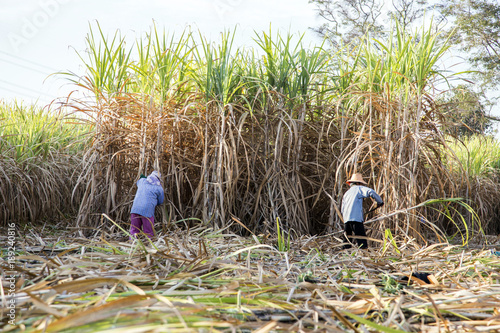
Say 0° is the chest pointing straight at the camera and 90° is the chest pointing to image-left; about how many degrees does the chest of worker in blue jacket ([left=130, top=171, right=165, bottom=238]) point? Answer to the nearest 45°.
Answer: approximately 225°

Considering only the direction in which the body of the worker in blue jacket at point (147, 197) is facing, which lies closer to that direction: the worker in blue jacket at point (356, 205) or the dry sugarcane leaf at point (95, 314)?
the worker in blue jacket

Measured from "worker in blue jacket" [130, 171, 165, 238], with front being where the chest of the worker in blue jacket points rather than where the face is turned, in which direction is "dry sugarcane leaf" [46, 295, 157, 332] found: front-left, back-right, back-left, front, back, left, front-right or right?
back-right

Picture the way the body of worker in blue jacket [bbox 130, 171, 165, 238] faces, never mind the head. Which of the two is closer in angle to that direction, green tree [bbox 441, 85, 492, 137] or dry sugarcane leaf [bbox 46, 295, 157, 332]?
the green tree

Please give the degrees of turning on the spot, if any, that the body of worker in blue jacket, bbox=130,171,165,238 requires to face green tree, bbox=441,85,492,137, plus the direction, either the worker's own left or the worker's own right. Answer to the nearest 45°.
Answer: approximately 45° to the worker's own right

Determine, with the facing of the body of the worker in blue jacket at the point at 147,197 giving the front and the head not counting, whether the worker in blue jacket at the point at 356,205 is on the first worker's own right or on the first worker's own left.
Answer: on the first worker's own right

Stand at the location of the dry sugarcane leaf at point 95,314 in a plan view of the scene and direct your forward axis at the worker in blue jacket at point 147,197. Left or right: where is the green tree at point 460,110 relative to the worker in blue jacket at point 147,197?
right
